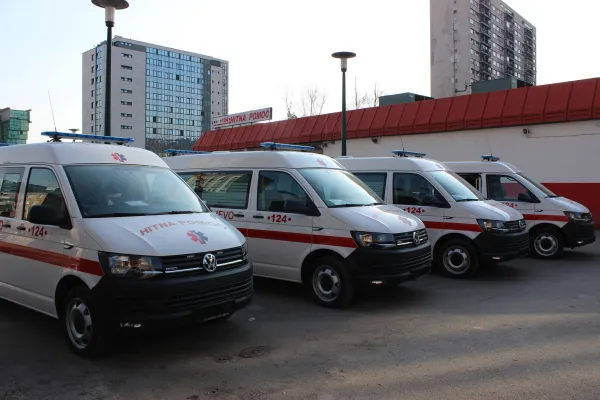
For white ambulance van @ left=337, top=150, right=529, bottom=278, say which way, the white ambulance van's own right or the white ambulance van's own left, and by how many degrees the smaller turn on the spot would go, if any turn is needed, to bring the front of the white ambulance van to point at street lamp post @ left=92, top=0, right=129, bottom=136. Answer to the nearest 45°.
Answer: approximately 135° to the white ambulance van's own right

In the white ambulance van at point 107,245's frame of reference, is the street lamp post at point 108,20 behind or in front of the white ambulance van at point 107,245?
behind

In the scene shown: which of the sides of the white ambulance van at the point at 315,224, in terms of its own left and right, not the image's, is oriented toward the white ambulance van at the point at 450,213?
left

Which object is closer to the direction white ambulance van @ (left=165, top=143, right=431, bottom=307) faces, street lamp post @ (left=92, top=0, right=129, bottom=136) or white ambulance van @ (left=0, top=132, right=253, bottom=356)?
the white ambulance van

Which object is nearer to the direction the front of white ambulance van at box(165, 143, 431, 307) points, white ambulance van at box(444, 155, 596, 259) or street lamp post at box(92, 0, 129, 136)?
the white ambulance van

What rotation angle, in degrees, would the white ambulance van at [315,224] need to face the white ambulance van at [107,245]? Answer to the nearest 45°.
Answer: approximately 90° to its right

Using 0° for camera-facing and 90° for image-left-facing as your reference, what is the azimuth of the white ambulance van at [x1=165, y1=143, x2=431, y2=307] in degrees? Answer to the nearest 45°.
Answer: approximately 315°

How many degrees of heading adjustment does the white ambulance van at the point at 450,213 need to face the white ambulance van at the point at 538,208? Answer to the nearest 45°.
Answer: approximately 90° to its left

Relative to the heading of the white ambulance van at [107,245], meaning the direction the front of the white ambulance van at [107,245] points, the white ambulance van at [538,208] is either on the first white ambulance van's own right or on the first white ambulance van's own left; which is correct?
on the first white ambulance van's own left
